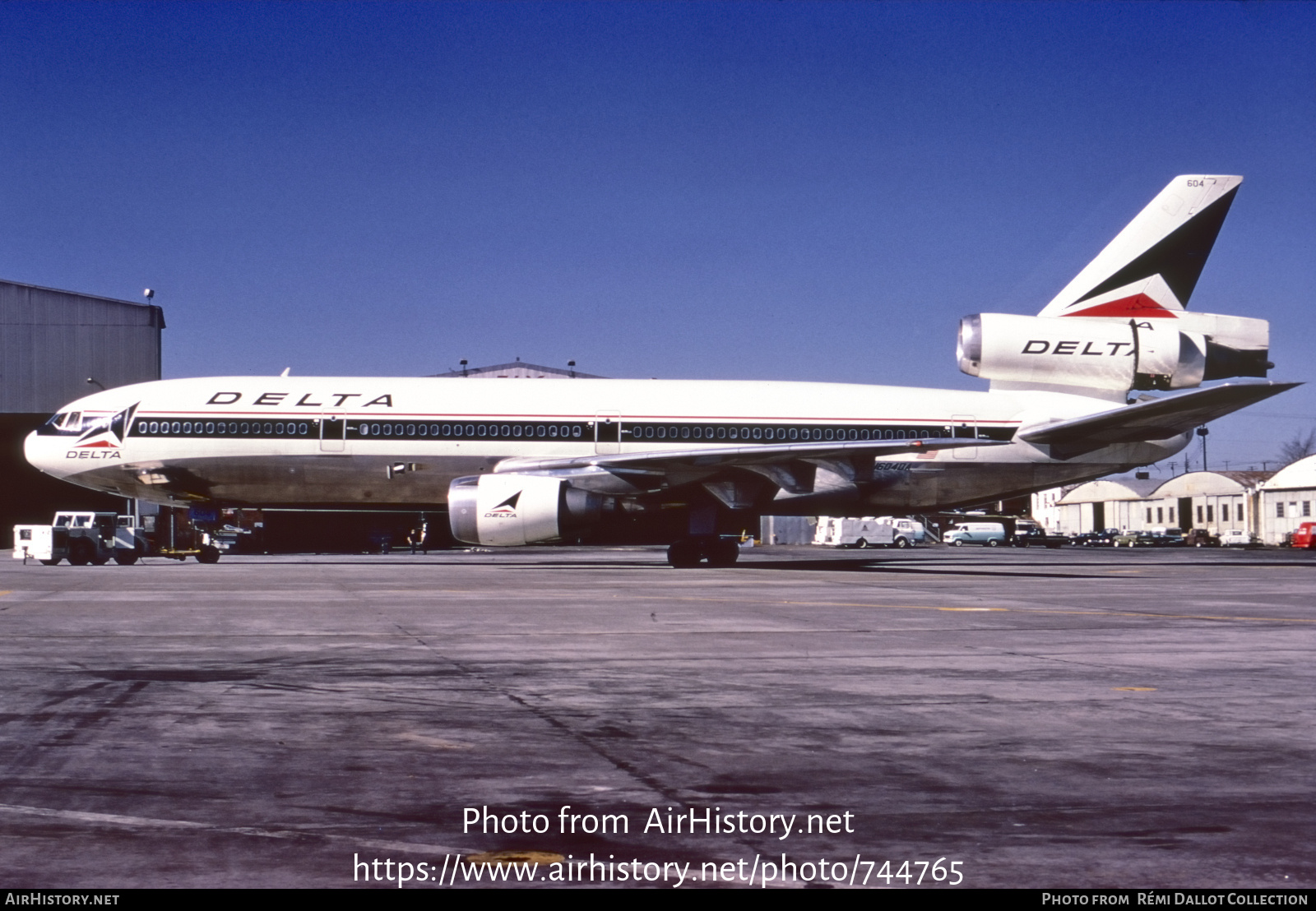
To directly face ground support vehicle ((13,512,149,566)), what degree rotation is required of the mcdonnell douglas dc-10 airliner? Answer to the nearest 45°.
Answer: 0° — it already faces it

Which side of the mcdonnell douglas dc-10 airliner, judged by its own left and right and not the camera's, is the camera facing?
left
